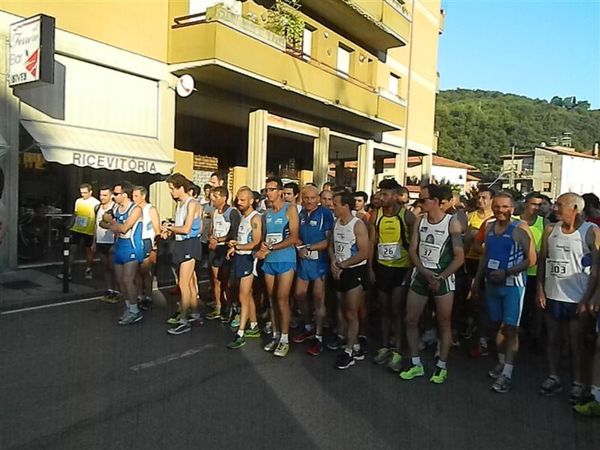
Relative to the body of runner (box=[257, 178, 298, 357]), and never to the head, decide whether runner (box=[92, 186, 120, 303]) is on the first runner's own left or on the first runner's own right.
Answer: on the first runner's own right

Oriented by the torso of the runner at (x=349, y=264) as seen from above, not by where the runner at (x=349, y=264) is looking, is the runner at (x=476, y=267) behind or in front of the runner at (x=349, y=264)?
behind

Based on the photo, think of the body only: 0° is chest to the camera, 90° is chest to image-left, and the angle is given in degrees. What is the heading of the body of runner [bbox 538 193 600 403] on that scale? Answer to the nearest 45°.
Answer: approximately 45°

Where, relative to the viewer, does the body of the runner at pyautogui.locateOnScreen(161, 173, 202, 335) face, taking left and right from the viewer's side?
facing to the left of the viewer

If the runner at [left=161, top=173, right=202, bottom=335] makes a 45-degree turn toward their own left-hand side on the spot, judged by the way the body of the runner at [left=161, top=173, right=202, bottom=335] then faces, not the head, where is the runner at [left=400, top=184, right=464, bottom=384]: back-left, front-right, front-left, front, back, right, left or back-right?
left

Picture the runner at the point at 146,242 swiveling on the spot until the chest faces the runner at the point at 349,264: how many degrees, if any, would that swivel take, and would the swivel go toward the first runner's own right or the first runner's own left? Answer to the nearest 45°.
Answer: approximately 90° to the first runner's own left

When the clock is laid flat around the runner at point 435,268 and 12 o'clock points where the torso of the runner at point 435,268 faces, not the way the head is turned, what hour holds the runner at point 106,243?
the runner at point 106,243 is roughly at 2 o'clock from the runner at point 435,268.

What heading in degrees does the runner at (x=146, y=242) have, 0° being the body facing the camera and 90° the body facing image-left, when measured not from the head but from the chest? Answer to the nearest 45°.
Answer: approximately 45°

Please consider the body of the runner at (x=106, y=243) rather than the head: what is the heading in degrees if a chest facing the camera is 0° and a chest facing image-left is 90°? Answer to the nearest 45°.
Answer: approximately 45°

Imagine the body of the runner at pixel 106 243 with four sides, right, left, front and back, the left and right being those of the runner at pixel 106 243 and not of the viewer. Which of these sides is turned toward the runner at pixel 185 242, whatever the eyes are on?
left

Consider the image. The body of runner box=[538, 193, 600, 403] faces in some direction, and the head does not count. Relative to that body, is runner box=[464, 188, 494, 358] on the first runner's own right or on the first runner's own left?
on the first runner's own right
